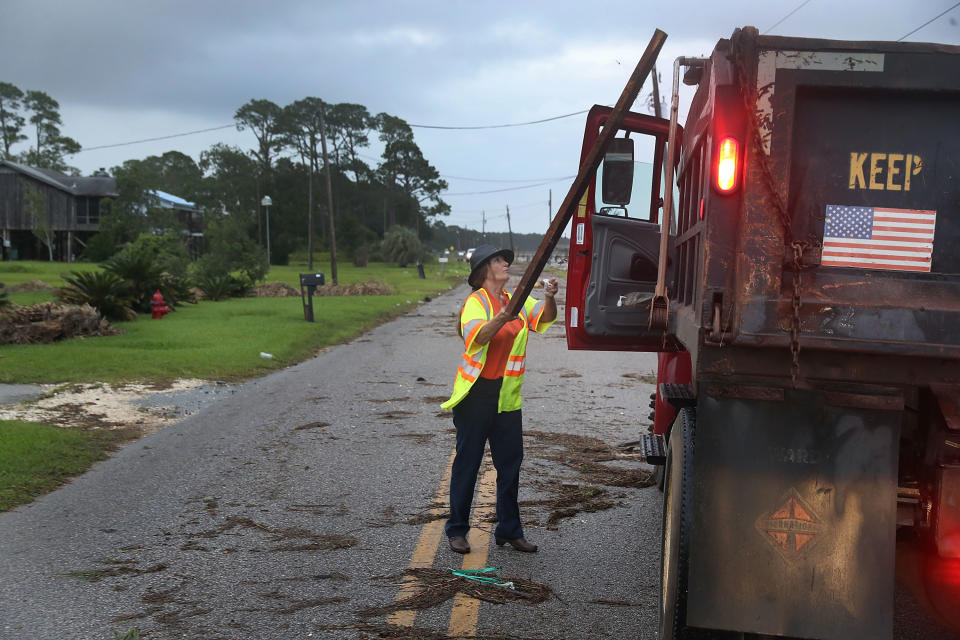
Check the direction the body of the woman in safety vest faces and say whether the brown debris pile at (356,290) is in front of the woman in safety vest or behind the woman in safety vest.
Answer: behind

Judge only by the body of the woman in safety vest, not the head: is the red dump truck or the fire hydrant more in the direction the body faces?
the red dump truck

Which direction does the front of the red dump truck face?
away from the camera

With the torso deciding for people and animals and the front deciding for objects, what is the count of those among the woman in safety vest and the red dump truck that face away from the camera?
1

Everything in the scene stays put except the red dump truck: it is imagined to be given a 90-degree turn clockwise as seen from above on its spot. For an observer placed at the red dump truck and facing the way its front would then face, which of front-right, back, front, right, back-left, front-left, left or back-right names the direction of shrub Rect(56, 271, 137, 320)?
back-left

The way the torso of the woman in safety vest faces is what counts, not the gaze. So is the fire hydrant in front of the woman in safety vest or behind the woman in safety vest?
behind

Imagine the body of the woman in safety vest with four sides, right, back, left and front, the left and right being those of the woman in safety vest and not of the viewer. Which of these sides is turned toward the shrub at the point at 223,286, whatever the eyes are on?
back

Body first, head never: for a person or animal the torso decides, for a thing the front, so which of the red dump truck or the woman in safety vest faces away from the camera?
the red dump truck

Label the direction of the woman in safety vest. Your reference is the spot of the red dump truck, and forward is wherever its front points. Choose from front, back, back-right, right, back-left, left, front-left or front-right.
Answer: front-left

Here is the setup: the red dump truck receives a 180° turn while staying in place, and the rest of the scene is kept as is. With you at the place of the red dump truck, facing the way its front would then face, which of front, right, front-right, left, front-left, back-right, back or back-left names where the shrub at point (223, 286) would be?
back-right

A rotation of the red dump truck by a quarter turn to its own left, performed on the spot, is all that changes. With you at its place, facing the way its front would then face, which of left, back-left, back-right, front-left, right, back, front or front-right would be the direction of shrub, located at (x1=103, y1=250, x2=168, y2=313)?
front-right

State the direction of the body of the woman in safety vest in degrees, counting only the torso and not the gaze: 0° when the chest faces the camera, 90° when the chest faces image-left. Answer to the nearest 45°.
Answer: approximately 315°

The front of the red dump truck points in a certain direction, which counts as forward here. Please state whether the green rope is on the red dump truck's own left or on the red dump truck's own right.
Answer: on the red dump truck's own left
